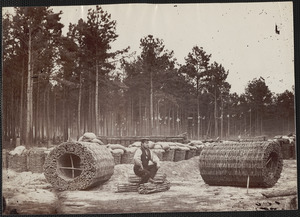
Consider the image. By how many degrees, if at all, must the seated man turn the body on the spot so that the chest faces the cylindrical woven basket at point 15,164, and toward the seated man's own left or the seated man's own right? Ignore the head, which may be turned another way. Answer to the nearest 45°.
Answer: approximately 90° to the seated man's own right

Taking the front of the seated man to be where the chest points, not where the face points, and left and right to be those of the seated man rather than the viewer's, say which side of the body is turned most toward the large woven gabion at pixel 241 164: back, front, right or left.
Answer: left

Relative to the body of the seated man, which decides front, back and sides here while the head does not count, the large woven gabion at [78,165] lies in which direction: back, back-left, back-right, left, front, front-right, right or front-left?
right

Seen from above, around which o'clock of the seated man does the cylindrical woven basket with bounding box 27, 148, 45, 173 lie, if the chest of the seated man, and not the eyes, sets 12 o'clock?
The cylindrical woven basket is roughly at 3 o'clock from the seated man.

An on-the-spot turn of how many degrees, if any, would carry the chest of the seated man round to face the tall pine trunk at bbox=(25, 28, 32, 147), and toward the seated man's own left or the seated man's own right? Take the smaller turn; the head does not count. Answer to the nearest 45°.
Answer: approximately 90° to the seated man's own right

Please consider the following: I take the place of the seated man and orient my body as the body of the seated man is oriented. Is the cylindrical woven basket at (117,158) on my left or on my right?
on my right

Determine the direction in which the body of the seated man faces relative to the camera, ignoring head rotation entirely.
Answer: toward the camera
